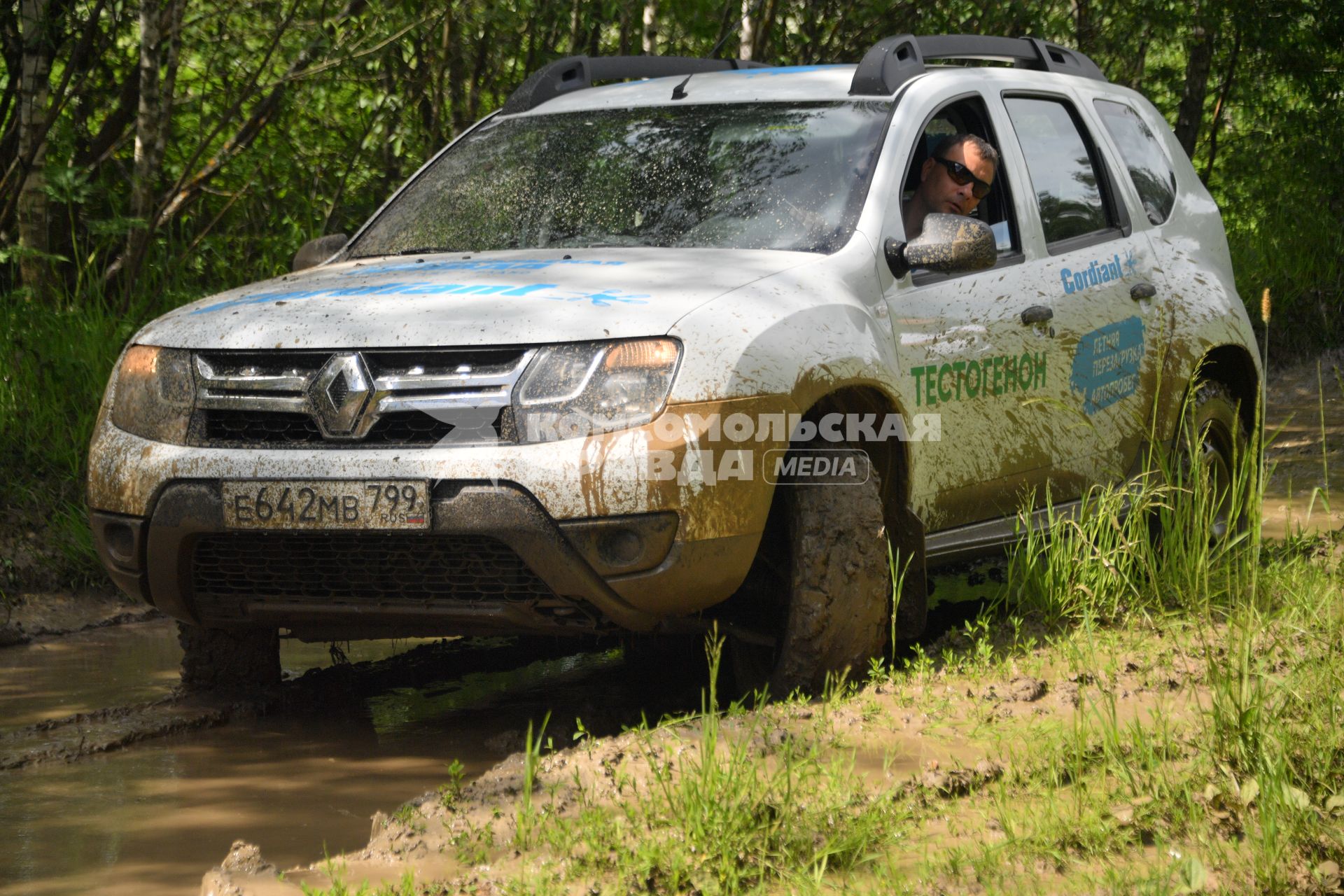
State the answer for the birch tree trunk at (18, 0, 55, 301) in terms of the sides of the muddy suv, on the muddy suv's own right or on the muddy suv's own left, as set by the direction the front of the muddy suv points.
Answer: on the muddy suv's own right

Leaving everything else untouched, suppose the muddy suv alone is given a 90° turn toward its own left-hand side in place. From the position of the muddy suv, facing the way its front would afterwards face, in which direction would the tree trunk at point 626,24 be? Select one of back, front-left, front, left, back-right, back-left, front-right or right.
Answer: back-left

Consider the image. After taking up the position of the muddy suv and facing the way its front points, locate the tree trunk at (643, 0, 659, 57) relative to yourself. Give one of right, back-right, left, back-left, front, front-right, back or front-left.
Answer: back-right

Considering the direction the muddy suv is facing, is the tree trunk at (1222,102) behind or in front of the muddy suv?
behind

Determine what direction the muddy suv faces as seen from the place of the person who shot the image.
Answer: facing the viewer and to the left of the viewer

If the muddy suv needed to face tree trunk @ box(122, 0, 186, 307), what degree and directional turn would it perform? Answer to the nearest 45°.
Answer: approximately 90° to its right

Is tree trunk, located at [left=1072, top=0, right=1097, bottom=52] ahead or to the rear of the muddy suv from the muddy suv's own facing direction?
to the rear
